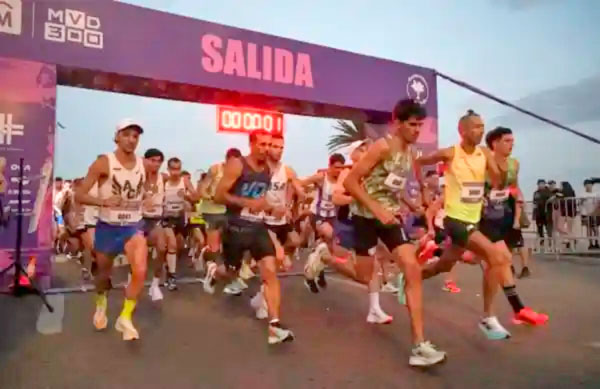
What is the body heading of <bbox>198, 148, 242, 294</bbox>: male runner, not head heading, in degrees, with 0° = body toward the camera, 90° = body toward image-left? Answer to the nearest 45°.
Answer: approximately 315°

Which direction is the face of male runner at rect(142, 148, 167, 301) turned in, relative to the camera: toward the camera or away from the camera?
toward the camera

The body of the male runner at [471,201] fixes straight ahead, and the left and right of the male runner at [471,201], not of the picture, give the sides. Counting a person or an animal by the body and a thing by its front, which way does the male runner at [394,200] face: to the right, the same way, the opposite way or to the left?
the same way

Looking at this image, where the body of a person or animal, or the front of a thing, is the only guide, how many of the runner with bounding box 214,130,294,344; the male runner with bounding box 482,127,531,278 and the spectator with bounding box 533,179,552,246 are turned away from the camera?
0

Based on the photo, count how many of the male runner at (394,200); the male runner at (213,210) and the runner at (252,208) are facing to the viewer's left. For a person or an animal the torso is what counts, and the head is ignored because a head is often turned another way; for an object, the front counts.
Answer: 0

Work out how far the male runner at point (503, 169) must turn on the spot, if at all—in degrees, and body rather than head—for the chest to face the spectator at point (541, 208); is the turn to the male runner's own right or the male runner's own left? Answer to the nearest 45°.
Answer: approximately 135° to the male runner's own left
